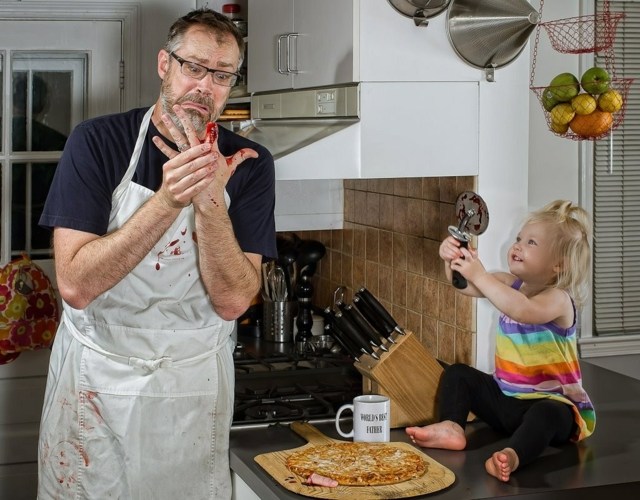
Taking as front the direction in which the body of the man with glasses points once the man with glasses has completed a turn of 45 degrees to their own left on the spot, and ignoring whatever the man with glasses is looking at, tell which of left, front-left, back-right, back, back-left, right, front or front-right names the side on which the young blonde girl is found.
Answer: front-left

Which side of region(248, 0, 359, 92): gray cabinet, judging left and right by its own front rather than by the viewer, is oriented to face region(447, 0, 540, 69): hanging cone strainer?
left

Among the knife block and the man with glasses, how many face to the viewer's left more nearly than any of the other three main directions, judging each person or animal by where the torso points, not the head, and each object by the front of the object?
1

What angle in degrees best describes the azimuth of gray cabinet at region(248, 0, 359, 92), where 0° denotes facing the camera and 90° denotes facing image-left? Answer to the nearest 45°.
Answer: approximately 45°

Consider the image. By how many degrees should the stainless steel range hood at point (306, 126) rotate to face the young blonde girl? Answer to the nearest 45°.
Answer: approximately 90° to its left

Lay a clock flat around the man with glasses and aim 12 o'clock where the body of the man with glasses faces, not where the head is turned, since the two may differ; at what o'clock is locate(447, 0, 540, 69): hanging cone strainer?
The hanging cone strainer is roughly at 9 o'clock from the man with glasses.

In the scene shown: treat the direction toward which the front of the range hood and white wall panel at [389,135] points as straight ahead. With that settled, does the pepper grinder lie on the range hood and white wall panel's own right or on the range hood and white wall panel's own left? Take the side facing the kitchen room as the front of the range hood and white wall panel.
on the range hood and white wall panel's own right

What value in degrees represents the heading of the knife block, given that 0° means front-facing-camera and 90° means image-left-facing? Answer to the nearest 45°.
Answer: approximately 90°

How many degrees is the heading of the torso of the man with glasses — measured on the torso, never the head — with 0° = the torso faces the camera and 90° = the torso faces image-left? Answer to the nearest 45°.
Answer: approximately 0°
